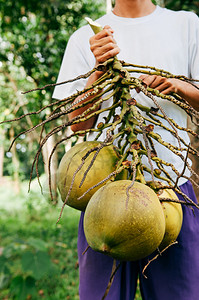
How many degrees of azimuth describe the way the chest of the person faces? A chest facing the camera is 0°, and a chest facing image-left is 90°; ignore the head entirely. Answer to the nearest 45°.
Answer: approximately 0°
